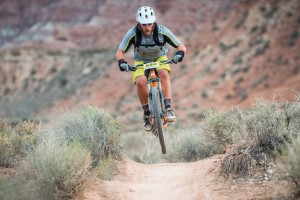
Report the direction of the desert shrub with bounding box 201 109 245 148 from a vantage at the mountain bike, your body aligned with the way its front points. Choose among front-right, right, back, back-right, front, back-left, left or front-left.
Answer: back-left

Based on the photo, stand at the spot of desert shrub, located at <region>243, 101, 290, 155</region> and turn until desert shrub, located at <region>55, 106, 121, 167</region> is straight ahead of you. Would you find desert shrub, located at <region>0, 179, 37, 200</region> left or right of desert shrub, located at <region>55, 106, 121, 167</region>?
left

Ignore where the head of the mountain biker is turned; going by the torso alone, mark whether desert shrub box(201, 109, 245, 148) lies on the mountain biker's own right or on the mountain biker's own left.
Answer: on the mountain biker's own left

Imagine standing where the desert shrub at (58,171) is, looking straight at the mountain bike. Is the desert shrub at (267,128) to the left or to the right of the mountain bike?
right

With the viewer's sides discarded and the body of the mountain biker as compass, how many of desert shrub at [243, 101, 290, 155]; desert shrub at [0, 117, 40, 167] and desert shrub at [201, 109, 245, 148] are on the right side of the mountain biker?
1

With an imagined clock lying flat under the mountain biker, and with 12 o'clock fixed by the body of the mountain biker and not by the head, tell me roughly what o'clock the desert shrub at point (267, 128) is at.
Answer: The desert shrub is roughly at 10 o'clock from the mountain biker.

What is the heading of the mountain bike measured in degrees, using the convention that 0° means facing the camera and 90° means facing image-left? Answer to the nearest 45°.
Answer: approximately 0°

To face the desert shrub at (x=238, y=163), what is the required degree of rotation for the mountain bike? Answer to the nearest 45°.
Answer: approximately 45° to its left

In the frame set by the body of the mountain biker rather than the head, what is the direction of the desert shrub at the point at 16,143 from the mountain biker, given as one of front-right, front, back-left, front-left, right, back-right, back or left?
right
